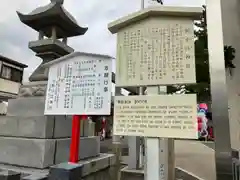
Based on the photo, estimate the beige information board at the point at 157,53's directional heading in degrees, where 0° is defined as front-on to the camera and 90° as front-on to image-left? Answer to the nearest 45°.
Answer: approximately 0°

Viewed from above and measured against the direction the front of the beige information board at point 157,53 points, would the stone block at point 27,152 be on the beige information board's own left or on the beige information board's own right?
on the beige information board's own right

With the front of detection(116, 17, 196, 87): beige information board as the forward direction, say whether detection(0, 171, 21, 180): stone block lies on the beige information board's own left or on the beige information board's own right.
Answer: on the beige information board's own right

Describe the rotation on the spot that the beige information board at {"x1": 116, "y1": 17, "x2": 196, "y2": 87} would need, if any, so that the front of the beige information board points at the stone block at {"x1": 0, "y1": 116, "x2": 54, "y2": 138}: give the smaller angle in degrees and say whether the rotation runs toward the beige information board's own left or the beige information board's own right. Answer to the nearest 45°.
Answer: approximately 135° to the beige information board's own right

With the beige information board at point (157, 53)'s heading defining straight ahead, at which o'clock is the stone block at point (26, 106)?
The stone block is roughly at 4 o'clock from the beige information board.

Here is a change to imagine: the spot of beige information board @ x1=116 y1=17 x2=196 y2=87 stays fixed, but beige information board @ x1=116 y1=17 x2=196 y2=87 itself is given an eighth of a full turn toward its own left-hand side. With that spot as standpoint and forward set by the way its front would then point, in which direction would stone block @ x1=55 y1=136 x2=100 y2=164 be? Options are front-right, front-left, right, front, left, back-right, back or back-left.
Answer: back

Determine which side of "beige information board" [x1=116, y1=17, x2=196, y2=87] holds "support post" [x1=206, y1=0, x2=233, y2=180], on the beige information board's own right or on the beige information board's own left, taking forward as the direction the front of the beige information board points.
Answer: on the beige information board's own left
